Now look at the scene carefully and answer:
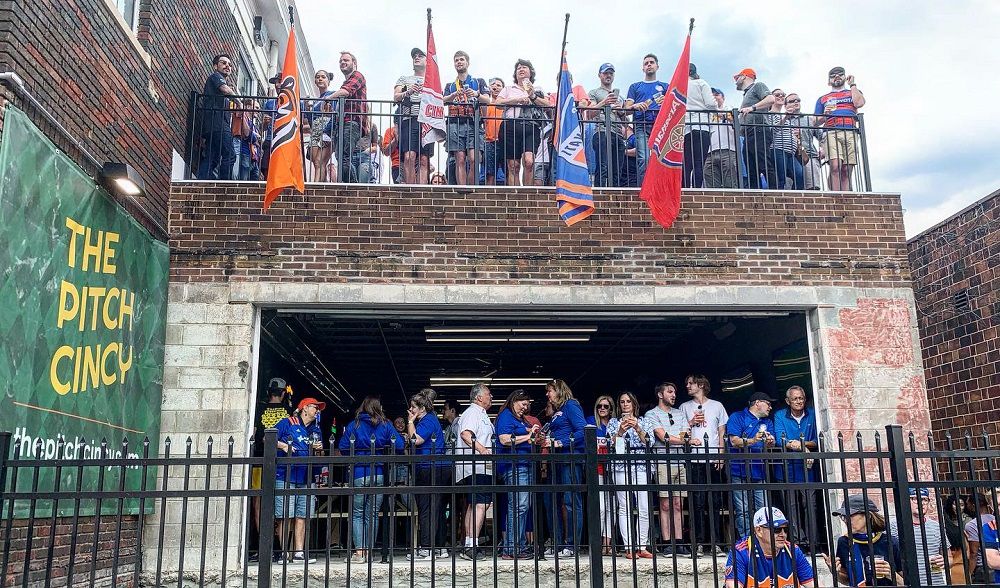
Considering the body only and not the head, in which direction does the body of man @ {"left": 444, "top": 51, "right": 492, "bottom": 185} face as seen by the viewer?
toward the camera

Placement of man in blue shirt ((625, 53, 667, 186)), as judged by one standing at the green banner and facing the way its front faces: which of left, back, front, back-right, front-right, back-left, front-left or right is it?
front-left

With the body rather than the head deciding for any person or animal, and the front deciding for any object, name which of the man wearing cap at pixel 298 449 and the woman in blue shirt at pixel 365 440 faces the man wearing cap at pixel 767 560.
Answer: the man wearing cap at pixel 298 449

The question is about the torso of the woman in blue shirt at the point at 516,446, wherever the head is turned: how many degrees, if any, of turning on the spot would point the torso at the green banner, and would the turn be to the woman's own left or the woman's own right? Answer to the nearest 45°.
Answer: approximately 90° to the woman's own right

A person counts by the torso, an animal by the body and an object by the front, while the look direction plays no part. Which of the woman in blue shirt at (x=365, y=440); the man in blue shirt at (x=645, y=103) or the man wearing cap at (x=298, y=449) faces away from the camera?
the woman in blue shirt

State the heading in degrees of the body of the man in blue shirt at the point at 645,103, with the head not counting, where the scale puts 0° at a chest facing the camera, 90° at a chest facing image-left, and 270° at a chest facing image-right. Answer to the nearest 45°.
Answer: approximately 0°

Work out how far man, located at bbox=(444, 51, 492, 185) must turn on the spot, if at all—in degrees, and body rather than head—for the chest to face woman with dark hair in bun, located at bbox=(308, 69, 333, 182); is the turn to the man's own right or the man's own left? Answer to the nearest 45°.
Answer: approximately 90° to the man's own right

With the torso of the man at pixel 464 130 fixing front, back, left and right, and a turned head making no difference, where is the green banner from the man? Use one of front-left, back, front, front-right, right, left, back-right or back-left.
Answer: front-right

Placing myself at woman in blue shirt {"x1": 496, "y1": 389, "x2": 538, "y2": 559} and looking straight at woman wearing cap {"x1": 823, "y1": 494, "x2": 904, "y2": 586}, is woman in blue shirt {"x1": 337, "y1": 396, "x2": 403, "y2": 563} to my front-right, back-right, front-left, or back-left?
back-right

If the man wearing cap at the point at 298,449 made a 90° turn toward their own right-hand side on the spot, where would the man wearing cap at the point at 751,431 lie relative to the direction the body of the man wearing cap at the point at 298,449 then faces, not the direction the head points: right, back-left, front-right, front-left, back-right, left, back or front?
back-left

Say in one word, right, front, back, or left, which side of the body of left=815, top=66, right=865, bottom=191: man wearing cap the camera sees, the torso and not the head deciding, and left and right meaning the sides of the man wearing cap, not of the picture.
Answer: front
